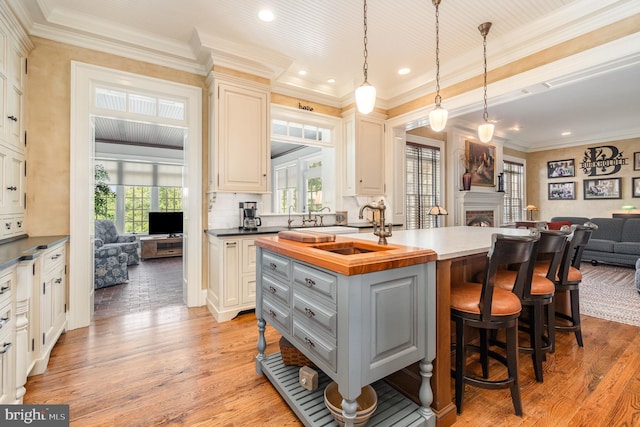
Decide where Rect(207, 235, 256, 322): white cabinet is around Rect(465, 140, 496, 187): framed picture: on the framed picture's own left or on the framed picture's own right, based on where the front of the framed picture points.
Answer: on the framed picture's own right

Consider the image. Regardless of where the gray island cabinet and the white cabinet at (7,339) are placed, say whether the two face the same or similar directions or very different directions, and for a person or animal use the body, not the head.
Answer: very different directions

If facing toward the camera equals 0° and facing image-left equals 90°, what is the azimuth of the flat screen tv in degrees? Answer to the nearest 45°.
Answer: approximately 0°

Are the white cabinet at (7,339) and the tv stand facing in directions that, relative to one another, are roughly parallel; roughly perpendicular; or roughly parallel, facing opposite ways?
roughly perpendicular

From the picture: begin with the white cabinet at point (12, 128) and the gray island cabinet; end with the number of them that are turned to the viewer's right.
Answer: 1

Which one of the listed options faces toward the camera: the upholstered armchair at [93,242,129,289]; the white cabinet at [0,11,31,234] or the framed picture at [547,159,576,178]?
the framed picture

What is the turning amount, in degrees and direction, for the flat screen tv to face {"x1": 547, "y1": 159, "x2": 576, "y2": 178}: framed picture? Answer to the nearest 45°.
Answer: approximately 45° to its left

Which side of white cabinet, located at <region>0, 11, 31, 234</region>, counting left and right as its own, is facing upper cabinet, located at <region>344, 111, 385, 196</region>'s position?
front

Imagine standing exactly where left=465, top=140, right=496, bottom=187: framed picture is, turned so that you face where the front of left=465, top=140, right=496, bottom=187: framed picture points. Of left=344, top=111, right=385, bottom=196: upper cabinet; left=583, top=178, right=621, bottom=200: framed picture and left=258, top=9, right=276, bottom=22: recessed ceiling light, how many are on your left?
1

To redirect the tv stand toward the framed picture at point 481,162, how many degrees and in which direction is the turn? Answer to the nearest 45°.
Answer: approximately 45° to its left

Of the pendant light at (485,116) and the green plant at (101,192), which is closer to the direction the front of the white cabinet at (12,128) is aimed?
the pendant light

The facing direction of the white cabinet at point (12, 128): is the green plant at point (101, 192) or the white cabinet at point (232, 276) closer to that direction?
the white cabinet

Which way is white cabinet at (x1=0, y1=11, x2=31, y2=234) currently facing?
to the viewer's right

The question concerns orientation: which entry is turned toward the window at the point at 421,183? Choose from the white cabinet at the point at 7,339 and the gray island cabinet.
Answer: the white cabinet

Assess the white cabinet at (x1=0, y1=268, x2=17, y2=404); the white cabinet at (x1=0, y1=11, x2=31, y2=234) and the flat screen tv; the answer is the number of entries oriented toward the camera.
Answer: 1

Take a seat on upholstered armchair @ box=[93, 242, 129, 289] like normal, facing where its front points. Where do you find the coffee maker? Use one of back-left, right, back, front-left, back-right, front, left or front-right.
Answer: right

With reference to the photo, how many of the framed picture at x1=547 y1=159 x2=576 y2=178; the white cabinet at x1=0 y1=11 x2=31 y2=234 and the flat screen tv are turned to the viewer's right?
1

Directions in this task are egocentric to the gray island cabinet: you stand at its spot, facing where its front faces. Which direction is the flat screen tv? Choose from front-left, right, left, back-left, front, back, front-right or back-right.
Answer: right

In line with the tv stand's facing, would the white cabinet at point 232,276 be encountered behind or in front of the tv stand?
in front

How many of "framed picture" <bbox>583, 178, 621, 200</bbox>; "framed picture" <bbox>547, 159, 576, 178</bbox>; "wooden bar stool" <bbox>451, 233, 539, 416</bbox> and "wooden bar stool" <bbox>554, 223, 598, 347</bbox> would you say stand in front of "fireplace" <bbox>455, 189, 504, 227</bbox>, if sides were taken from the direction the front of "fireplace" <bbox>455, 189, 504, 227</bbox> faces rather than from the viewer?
2

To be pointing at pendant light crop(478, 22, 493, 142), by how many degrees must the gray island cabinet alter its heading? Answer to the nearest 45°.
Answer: approximately 180°
